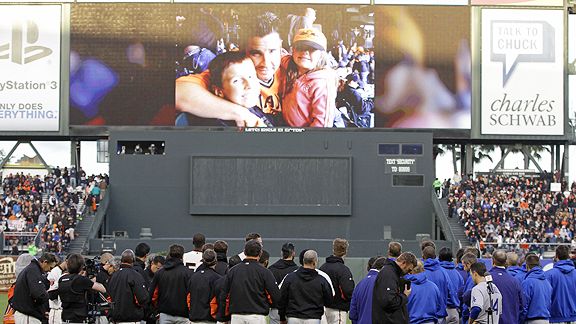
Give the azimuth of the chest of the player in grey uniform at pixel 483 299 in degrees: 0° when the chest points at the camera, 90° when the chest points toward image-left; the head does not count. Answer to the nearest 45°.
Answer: approximately 135°

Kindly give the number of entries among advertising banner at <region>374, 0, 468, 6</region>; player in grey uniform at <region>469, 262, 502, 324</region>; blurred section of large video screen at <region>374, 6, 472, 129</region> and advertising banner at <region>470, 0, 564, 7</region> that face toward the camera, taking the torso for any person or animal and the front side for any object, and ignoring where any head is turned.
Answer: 3

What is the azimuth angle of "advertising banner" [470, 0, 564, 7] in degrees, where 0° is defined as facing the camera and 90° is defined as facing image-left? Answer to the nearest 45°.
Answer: approximately 0°

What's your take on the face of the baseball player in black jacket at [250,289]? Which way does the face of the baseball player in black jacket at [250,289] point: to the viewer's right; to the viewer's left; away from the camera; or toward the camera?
away from the camera

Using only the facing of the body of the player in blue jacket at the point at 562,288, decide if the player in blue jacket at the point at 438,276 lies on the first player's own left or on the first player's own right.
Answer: on the first player's own left

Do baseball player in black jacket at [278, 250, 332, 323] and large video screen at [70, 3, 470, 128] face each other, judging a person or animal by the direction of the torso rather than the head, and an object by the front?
yes

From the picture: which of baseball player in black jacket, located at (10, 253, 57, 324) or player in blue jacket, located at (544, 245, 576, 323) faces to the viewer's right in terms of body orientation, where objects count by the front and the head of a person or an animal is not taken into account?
the baseball player in black jacket

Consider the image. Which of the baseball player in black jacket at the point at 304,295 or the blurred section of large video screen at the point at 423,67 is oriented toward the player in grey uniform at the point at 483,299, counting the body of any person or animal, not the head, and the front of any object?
the blurred section of large video screen
